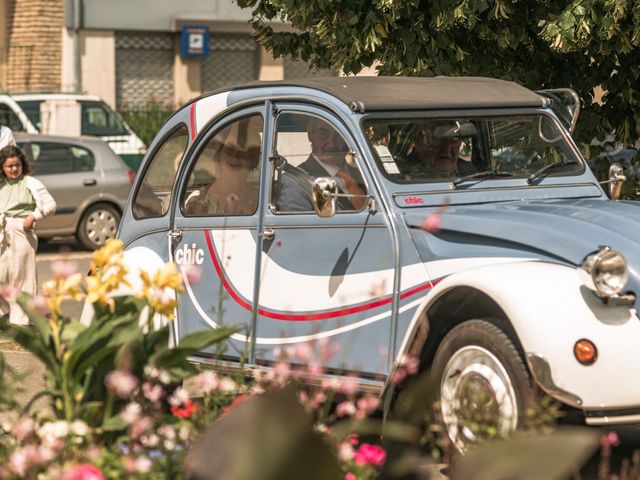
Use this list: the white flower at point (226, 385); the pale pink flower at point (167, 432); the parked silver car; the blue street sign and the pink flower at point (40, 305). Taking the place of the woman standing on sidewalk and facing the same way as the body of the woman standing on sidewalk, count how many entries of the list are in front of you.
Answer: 3

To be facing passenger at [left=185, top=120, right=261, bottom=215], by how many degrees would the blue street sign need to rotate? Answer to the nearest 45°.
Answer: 0° — it already faces them

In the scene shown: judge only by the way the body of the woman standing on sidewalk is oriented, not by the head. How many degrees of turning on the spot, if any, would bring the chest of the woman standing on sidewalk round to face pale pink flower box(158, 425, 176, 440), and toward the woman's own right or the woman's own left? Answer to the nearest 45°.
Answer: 0° — they already face it

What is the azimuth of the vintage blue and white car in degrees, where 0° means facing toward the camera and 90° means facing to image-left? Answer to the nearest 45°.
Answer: approximately 315°

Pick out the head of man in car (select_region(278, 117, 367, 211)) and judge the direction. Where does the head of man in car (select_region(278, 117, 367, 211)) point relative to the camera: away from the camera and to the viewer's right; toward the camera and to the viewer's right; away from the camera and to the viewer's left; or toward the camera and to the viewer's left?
toward the camera and to the viewer's right

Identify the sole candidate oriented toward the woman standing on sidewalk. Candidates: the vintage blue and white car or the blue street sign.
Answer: the blue street sign

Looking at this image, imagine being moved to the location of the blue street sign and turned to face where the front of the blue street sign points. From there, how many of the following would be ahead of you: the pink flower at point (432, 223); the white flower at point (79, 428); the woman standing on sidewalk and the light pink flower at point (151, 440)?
4

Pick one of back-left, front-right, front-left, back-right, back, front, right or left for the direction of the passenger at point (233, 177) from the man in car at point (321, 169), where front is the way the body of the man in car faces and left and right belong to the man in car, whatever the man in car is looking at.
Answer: back

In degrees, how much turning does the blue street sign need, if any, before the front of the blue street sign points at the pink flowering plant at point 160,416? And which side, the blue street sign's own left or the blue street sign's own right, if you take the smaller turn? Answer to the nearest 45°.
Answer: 0° — it already faces it

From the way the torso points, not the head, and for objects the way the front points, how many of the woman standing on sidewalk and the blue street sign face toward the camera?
2

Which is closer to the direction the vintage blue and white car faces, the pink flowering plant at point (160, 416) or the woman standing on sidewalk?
the pink flowering plant

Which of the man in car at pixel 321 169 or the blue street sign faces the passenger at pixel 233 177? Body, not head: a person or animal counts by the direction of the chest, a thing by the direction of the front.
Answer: the blue street sign
